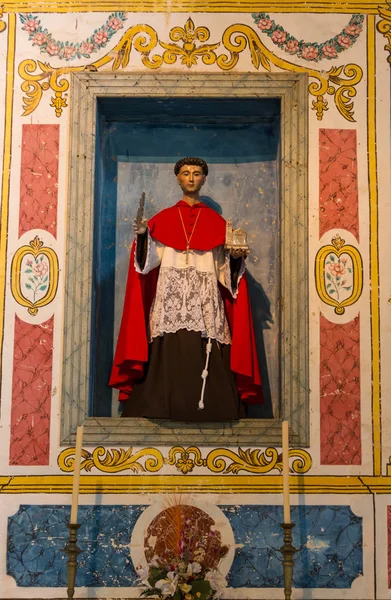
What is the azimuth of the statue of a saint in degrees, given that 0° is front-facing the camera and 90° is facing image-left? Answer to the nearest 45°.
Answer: approximately 0°

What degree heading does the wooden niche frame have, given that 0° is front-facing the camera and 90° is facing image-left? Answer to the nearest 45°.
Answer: approximately 0°
